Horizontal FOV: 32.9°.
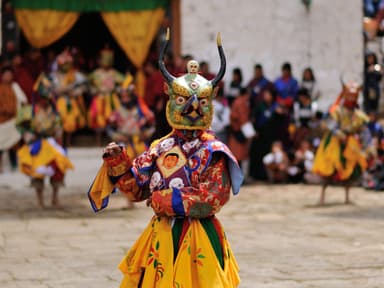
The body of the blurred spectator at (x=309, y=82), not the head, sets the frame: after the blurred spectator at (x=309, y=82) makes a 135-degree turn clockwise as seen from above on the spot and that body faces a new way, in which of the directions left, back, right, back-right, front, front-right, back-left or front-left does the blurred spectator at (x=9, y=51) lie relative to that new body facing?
front-left

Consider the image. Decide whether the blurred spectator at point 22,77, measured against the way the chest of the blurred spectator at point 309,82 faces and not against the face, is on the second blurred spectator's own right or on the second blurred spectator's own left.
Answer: on the second blurred spectator's own right

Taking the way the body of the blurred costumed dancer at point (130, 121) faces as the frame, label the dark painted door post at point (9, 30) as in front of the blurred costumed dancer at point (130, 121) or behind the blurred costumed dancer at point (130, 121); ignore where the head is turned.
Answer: behind

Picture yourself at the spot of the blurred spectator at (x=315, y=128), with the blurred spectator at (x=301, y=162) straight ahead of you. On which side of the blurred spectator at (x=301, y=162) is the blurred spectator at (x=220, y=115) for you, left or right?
right

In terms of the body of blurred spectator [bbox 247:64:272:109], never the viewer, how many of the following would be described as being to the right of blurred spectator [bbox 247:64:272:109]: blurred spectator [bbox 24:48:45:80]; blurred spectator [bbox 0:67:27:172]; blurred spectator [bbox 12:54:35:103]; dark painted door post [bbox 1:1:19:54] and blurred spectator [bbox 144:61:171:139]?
5

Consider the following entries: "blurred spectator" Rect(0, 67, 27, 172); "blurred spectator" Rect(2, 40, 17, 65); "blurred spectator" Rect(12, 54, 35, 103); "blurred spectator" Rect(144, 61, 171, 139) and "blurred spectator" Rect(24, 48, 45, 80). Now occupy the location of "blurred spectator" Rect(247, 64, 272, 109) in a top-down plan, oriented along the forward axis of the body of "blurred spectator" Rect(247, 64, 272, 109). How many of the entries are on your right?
5

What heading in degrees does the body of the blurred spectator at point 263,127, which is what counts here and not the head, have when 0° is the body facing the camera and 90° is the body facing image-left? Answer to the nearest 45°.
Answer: approximately 0°
